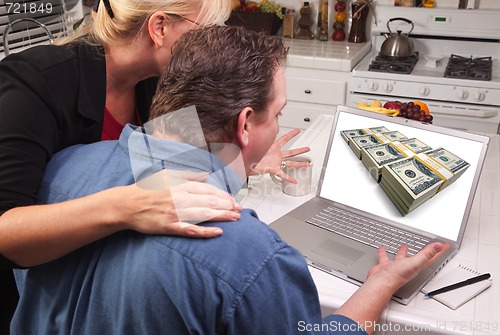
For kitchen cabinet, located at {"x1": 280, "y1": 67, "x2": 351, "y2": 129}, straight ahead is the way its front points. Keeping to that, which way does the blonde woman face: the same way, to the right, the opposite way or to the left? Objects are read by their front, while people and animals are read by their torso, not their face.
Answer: to the left

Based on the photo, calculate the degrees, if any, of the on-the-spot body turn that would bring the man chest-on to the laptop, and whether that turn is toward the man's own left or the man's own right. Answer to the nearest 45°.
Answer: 0° — they already face it

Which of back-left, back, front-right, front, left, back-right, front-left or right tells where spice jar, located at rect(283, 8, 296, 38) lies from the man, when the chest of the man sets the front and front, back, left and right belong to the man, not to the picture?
front-left

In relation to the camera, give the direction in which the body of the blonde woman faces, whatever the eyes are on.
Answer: to the viewer's right

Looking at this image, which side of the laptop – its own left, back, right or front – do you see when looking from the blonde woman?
front

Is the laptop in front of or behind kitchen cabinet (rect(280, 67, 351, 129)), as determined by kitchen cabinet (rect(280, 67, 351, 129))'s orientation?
in front

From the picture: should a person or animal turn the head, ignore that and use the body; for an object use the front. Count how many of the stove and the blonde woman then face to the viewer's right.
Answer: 1

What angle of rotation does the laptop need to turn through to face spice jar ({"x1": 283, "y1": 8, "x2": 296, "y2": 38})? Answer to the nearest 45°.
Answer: approximately 135° to its right

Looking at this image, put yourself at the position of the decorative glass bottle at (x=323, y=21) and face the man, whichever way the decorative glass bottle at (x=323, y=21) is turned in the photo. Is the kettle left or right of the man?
left

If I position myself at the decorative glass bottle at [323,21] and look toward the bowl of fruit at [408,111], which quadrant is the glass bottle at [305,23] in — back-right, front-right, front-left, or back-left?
back-right

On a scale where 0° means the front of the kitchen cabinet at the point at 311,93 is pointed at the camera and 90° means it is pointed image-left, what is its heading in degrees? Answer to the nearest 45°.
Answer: approximately 0°

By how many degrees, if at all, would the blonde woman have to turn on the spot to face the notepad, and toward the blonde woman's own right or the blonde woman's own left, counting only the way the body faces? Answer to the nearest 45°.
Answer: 0° — they already face it

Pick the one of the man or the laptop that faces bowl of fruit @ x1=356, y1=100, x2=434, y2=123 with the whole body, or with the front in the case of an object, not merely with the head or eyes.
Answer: the man

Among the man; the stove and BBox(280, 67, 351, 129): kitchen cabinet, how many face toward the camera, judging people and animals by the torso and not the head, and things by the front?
2

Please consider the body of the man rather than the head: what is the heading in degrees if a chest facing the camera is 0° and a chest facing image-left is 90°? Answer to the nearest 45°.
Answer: approximately 225°

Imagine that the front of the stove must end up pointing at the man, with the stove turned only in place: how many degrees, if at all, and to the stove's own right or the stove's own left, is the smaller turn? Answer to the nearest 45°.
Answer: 0° — it already faces them

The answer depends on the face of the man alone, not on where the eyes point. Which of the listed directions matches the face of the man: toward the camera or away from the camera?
away from the camera

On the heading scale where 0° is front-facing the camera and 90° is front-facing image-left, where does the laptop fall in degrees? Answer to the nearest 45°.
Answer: approximately 45°
